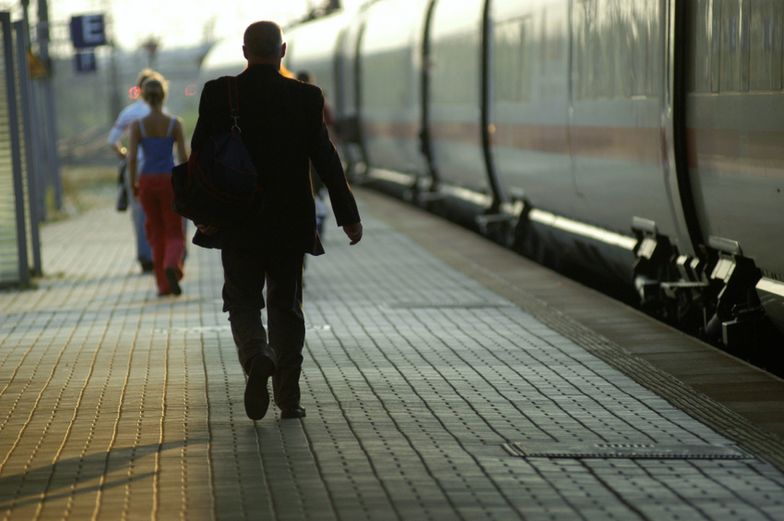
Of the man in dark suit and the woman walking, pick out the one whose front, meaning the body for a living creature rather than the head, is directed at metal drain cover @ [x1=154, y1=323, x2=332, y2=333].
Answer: the man in dark suit

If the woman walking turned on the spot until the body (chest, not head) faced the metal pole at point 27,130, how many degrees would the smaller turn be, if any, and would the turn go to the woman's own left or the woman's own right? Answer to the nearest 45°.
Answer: approximately 45° to the woman's own left

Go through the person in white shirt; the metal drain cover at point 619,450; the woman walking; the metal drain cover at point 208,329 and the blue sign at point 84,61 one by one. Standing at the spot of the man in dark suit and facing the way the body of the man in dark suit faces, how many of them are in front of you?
4

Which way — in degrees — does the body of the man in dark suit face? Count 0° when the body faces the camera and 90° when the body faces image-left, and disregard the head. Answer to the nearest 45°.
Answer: approximately 180°

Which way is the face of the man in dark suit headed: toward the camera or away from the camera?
away from the camera

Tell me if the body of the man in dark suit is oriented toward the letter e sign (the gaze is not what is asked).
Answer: yes

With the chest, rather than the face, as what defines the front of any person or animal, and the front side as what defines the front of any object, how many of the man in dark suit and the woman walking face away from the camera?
2

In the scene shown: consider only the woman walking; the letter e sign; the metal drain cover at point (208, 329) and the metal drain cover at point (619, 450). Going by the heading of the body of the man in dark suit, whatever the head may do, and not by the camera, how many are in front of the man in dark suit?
3

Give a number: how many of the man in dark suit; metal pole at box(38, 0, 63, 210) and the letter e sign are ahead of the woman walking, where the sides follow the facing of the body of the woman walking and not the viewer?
2

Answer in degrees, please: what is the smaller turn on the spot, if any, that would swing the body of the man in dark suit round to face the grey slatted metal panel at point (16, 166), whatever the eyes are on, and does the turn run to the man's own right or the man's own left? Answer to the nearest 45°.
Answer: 0° — they already face it

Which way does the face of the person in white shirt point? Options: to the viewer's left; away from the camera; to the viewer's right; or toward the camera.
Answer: away from the camera

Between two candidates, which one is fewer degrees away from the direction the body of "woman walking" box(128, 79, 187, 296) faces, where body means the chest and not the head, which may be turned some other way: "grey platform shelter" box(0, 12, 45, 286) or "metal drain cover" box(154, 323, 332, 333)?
the grey platform shelter

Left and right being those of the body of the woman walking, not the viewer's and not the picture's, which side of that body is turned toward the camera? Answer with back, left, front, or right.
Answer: back
